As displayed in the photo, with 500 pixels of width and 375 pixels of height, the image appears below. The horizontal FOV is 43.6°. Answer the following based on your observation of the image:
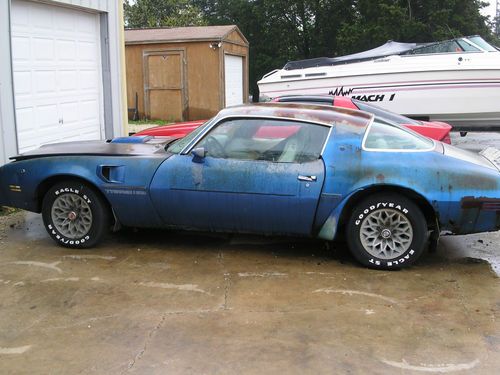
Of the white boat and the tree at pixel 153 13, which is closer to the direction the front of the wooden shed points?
the white boat

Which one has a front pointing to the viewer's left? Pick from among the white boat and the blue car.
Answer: the blue car

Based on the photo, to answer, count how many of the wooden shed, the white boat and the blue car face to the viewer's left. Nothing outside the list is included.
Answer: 1

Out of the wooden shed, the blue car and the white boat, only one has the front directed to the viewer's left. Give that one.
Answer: the blue car

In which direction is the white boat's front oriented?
to the viewer's right

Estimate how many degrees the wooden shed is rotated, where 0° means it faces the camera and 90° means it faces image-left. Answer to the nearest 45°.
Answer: approximately 315°

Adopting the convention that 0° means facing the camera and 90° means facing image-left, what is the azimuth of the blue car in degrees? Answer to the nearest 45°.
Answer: approximately 90°

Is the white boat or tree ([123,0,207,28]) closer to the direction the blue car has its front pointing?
the tree

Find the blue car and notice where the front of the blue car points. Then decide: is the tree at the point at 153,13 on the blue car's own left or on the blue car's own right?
on the blue car's own right

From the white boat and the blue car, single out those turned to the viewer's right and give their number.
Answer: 1

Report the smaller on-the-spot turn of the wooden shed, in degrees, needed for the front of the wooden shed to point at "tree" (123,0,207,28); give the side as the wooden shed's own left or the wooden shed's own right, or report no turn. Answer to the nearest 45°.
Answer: approximately 135° to the wooden shed's own left

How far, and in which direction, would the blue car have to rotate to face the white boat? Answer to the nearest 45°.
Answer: approximately 135° to its right

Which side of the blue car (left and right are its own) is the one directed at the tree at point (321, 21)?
right

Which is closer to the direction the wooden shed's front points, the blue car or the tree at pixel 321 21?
the blue car
